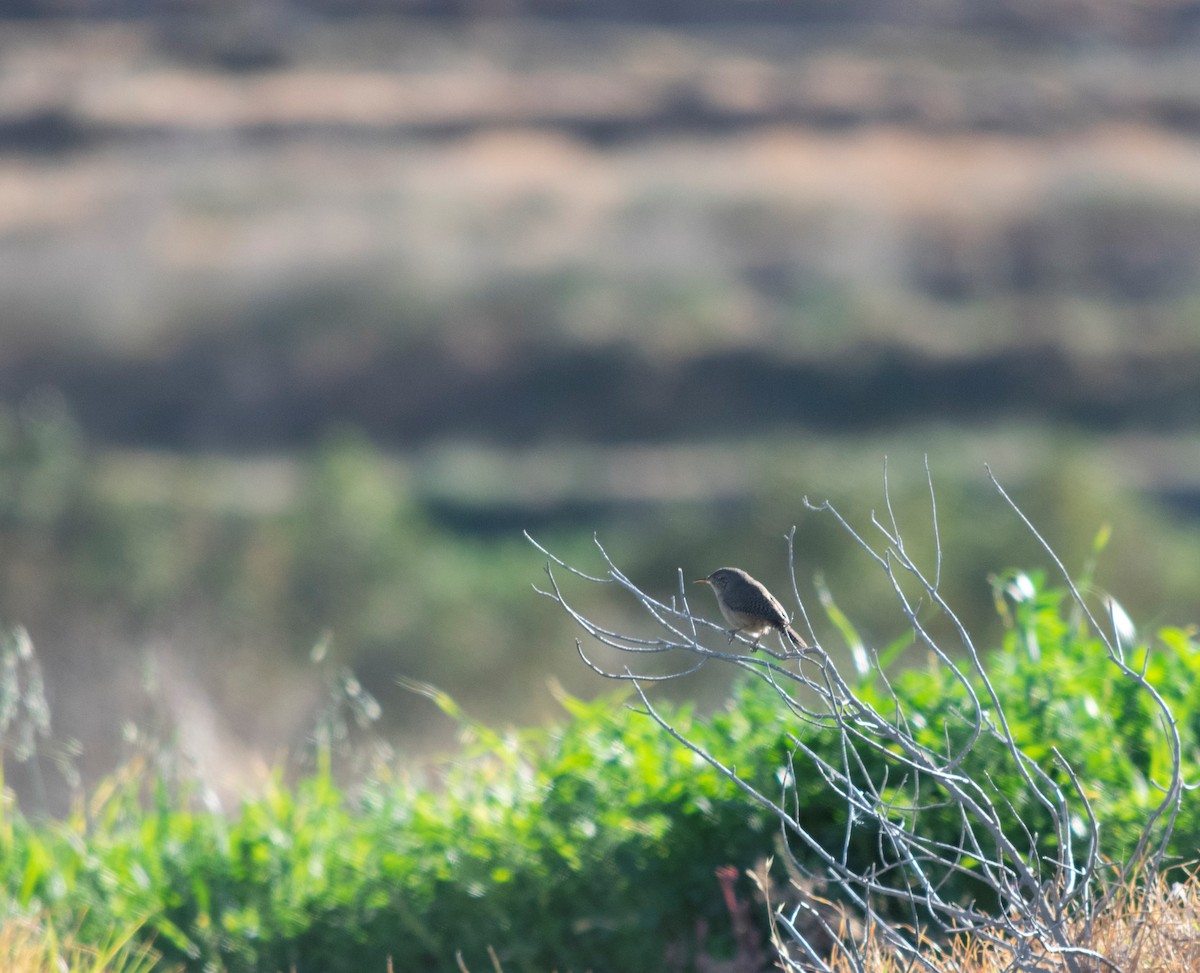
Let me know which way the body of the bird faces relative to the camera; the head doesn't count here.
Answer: to the viewer's left
